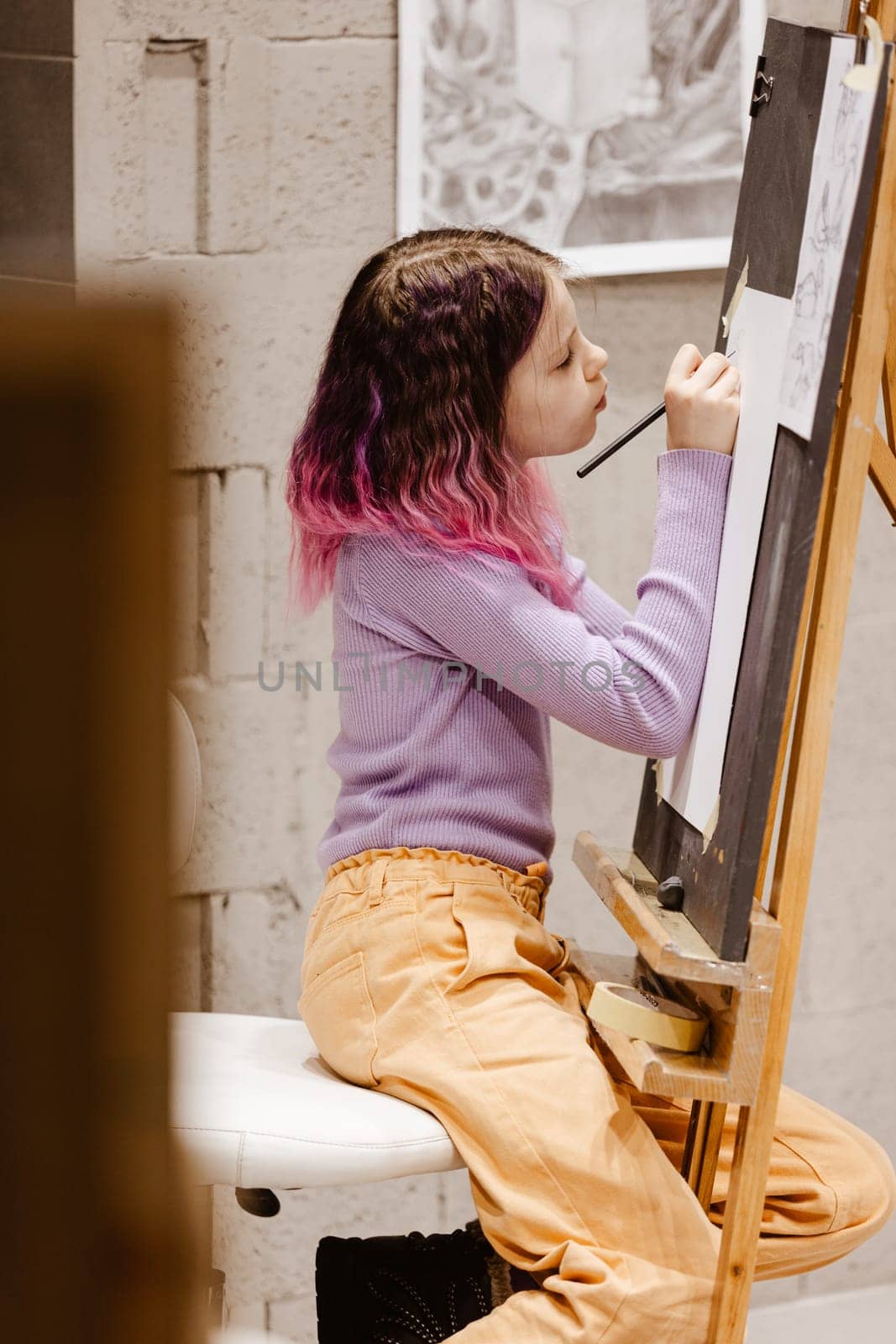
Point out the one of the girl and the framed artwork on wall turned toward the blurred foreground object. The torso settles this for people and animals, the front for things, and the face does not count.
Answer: the framed artwork on wall

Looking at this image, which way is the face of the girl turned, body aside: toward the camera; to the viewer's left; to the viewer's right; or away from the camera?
to the viewer's right

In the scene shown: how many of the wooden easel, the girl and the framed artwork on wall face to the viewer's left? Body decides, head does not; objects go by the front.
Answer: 1

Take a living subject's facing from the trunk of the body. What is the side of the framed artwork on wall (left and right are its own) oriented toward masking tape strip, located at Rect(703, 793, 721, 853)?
front

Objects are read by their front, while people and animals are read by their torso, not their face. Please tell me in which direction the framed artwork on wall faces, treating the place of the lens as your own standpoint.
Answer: facing the viewer

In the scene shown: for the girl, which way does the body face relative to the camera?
to the viewer's right

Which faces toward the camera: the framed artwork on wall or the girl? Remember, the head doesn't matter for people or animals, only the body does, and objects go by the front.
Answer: the framed artwork on wall

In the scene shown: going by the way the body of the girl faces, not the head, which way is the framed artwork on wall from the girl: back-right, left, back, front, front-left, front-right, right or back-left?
left

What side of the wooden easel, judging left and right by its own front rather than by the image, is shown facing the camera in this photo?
left

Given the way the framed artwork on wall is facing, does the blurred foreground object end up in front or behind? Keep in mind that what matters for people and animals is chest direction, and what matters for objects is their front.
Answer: in front

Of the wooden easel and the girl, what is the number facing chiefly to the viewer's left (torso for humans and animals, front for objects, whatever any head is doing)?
1

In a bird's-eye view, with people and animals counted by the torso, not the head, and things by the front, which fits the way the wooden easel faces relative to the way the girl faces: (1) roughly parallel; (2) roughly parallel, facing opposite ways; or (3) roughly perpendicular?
roughly parallel, facing opposite ways
